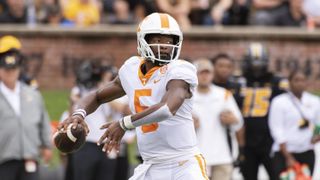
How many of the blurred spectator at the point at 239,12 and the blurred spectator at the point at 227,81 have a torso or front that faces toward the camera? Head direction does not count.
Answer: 2

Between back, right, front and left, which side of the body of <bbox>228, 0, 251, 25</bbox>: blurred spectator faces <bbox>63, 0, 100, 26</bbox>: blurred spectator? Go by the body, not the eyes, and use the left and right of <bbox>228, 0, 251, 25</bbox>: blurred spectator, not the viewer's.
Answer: right

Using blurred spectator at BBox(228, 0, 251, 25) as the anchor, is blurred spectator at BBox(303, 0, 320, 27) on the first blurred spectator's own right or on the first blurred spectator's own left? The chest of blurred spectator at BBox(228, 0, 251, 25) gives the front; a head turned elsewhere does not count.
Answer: on the first blurred spectator's own left

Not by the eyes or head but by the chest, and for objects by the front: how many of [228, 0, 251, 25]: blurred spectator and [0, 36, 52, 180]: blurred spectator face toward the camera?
2

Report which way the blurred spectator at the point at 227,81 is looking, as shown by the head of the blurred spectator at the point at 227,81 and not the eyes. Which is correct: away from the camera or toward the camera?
toward the camera

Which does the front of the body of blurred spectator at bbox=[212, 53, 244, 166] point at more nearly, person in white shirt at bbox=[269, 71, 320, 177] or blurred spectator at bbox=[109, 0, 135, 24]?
the person in white shirt

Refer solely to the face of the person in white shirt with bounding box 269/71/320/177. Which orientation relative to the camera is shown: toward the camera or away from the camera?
toward the camera

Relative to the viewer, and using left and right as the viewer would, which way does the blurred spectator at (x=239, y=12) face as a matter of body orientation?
facing the viewer

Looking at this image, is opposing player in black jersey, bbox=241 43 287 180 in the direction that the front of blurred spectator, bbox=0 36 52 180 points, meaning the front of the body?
no

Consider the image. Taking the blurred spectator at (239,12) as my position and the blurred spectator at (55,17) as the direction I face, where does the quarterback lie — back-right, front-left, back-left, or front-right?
front-left

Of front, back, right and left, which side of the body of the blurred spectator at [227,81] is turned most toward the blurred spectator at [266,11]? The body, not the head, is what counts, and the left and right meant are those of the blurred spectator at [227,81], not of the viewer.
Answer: back

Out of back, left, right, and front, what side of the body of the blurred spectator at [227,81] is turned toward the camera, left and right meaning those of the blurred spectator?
front
